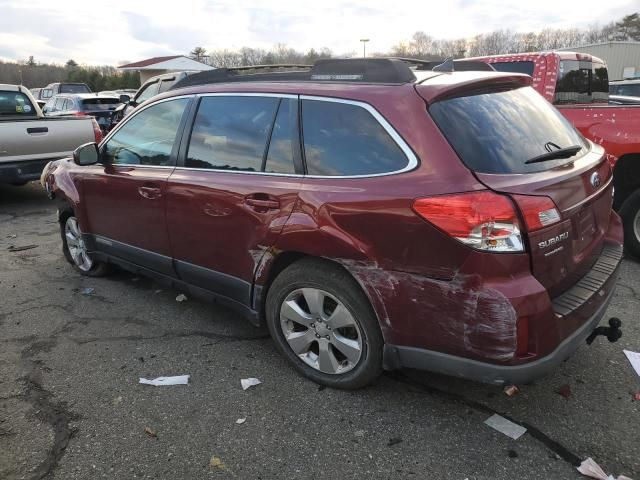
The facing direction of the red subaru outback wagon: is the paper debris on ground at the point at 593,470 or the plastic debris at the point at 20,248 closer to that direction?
the plastic debris

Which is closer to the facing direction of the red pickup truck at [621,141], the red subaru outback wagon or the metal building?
the metal building

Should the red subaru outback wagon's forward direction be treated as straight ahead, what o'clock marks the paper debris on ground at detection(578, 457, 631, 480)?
The paper debris on ground is roughly at 6 o'clock from the red subaru outback wagon.

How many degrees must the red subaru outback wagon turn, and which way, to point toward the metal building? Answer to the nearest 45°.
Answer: approximately 90° to its right

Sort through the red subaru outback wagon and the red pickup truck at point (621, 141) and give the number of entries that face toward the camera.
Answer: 0

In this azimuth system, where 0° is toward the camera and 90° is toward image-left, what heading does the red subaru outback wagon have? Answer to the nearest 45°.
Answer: approximately 135°
